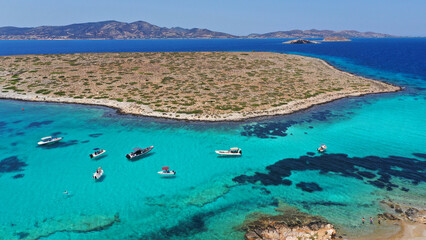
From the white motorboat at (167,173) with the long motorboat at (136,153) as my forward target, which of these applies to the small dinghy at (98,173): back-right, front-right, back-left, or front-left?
front-left

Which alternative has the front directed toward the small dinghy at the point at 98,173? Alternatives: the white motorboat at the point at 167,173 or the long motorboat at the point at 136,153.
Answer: the white motorboat

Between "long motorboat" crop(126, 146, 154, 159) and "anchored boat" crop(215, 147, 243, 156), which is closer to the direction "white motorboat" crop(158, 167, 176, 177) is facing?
the long motorboat

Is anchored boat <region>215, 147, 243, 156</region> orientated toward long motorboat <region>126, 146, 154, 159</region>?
yes

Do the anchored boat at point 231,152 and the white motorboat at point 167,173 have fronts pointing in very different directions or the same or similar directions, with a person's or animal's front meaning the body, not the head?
same or similar directions

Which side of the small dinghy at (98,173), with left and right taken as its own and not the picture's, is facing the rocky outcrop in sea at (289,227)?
right

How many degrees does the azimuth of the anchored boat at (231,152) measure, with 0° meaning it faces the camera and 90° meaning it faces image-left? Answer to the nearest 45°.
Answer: approximately 90°

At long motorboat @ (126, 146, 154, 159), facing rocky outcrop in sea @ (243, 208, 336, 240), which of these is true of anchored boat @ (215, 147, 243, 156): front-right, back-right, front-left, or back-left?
front-left

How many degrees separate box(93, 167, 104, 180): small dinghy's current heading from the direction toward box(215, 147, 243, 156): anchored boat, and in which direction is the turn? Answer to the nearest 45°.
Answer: approximately 45° to its right

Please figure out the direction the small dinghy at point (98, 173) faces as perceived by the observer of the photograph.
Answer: facing away from the viewer and to the right of the viewer

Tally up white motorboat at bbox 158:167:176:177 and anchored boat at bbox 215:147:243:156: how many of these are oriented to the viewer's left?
2

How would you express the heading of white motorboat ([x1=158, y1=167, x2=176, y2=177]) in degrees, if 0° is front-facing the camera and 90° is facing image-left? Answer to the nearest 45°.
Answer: approximately 90°

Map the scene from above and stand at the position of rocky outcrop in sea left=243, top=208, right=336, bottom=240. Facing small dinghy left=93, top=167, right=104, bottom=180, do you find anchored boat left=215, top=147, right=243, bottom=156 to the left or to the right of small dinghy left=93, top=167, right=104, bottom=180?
right
